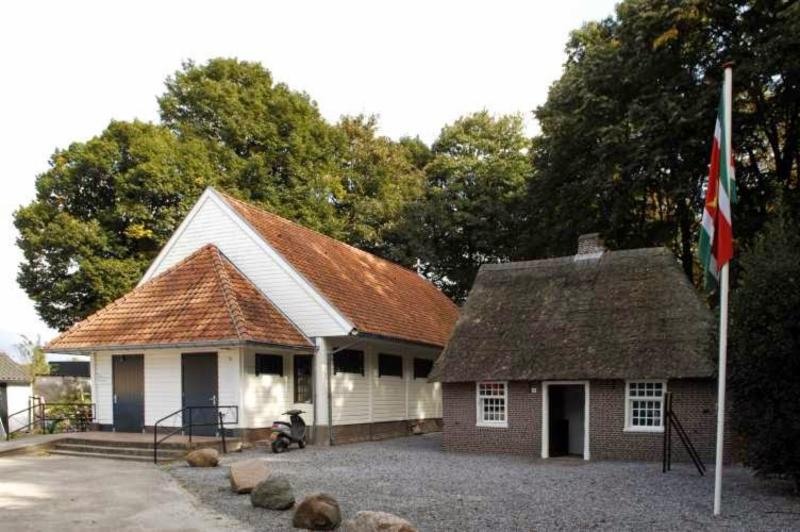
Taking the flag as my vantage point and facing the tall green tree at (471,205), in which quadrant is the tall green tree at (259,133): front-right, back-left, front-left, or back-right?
front-left

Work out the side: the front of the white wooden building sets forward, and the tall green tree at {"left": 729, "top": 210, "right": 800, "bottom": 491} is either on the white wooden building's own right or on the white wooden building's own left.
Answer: on the white wooden building's own left

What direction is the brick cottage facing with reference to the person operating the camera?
facing the viewer

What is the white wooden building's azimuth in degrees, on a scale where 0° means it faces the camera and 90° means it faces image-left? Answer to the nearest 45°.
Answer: approximately 45°

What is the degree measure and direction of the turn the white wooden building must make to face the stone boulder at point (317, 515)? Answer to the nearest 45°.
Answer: approximately 45° to its left

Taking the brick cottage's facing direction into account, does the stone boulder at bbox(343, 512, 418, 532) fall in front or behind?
in front
